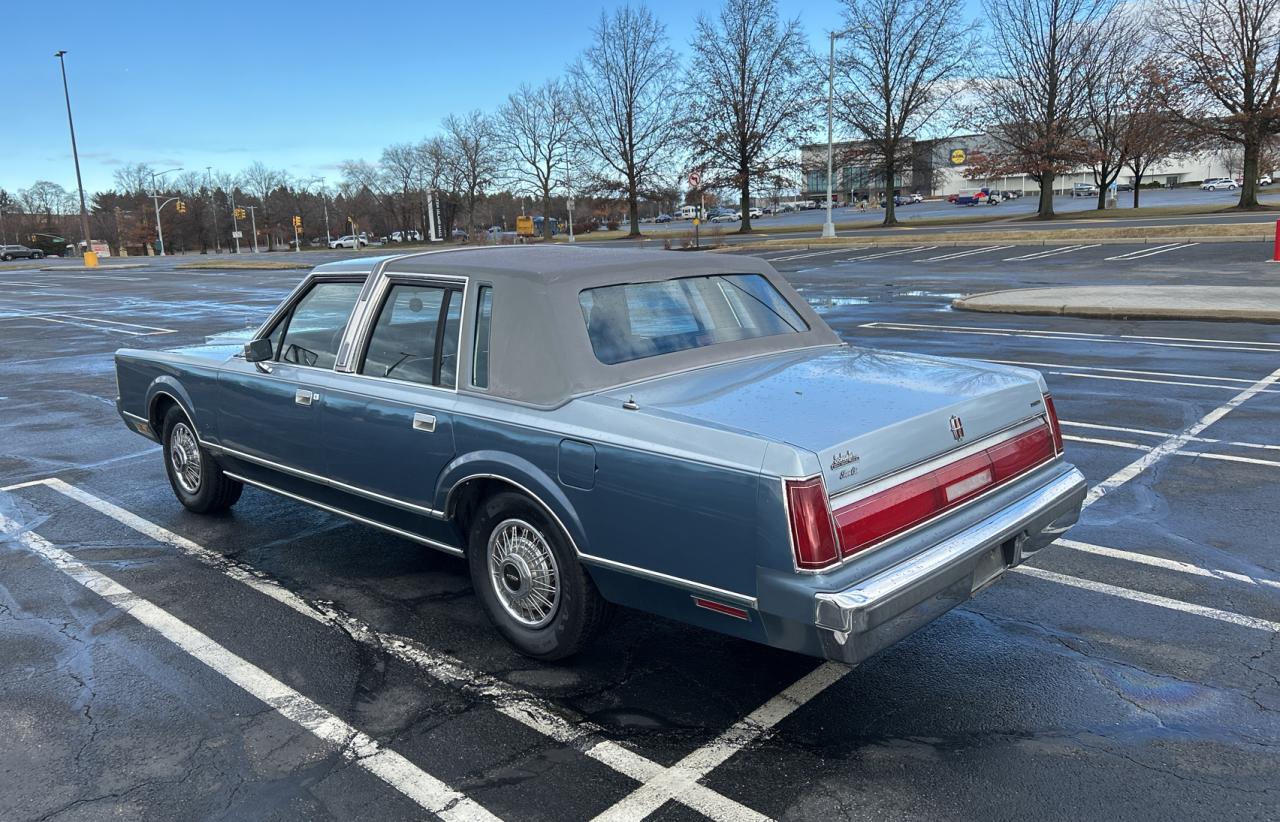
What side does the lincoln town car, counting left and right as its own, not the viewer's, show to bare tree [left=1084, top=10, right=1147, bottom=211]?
right

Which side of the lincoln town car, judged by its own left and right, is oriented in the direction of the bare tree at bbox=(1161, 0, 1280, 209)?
right

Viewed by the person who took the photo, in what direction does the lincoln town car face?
facing away from the viewer and to the left of the viewer
